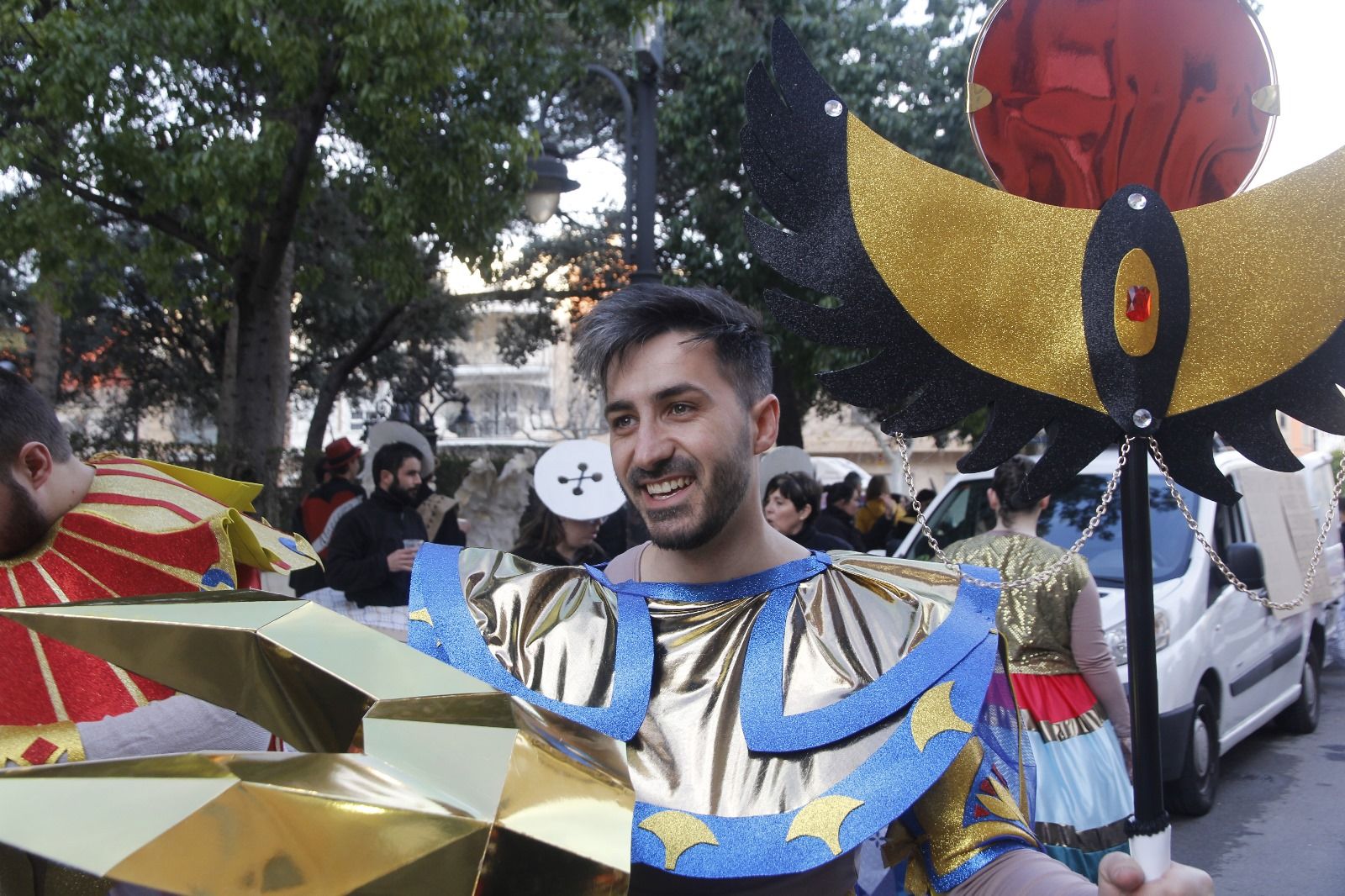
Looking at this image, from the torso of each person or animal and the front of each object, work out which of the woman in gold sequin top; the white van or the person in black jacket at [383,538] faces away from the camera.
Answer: the woman in gold sequin top

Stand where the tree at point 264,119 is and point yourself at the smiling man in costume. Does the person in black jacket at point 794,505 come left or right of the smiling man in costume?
left

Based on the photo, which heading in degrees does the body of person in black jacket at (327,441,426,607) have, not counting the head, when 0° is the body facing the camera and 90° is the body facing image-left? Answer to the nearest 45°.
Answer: approximately 315°

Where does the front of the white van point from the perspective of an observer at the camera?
facing the viewer and to the left of the viewer

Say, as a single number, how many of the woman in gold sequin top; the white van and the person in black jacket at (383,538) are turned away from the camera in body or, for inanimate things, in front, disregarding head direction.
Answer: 1

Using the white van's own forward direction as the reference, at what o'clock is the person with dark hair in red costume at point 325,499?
The person with dark hair in red costume is roughly at 1 o'clock from the white van.

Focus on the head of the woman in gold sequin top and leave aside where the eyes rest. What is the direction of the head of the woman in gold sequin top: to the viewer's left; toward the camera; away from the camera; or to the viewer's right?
away from the camera

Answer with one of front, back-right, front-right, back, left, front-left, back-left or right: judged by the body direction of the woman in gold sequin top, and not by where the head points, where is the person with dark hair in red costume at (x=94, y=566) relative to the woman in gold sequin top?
back-left

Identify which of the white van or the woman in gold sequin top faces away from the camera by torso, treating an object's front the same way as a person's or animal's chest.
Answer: the woman in gold sequin top

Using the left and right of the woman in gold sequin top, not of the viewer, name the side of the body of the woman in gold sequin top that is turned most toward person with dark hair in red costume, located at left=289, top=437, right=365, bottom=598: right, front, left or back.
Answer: left

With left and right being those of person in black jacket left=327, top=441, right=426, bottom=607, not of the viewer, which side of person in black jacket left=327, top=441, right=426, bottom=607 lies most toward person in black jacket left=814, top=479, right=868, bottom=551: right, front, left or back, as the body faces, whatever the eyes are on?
left

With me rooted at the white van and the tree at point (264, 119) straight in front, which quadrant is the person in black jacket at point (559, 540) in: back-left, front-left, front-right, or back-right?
front-left

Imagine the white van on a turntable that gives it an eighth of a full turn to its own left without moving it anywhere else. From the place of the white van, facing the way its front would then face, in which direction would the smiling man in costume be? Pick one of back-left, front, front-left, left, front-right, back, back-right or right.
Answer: front

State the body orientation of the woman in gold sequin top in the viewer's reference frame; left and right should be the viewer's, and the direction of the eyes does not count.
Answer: facing away from the viewer

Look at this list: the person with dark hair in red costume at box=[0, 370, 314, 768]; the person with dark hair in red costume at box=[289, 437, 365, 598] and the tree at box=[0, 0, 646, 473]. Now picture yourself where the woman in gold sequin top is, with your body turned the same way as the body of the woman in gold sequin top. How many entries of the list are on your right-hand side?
0

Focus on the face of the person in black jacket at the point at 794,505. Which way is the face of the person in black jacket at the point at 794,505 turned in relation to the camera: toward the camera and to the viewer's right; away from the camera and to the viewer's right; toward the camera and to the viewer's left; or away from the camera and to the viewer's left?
toward the camera and to the viewer's left
